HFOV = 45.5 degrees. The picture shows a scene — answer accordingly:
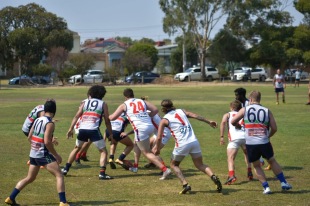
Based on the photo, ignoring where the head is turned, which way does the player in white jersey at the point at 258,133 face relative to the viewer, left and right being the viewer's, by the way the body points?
facing away from the viewer

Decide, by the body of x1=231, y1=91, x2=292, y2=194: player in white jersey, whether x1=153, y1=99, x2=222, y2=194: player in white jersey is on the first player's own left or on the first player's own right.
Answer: on the first player's own left

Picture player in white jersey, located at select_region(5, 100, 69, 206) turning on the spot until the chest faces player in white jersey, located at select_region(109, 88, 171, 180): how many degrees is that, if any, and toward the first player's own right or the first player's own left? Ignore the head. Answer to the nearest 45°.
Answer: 0° — they already face them

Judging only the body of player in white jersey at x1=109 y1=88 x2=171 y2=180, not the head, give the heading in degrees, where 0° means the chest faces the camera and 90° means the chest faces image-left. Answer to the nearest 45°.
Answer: approximately 135°

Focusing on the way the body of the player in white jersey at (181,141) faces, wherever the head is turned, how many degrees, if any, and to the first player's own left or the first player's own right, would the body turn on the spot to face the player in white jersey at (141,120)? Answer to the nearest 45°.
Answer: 0° — they already face them

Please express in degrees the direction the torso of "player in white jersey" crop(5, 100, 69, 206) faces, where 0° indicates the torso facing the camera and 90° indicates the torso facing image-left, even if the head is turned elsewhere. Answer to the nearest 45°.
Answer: approximately 225°

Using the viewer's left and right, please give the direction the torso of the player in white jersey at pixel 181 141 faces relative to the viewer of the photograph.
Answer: facing away from the viewer and to the left of the viewer

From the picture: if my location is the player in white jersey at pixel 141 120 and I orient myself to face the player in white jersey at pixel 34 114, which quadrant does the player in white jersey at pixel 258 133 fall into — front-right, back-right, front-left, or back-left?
back-left

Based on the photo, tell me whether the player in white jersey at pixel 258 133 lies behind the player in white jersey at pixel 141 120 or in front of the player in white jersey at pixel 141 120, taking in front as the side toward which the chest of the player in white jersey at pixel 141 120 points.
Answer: behind

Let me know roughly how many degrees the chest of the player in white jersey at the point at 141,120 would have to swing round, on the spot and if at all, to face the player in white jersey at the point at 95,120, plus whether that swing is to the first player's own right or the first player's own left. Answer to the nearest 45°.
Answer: approximately 45° to the first player's own left
